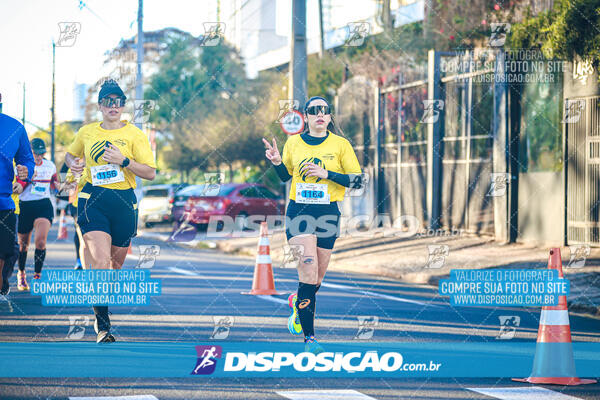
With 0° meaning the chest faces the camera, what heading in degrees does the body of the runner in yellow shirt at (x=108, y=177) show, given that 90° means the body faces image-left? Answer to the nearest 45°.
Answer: approximately 0°

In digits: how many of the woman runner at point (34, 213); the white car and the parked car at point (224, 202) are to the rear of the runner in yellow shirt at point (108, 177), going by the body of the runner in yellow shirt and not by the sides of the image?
3

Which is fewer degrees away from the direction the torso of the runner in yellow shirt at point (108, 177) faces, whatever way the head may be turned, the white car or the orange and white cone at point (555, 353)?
the orange and white cone

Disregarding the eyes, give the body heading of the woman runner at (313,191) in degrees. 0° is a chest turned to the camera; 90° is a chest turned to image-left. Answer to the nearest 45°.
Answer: approximately 0°

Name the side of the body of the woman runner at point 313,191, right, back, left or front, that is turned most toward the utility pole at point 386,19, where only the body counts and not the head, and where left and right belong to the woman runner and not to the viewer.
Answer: back

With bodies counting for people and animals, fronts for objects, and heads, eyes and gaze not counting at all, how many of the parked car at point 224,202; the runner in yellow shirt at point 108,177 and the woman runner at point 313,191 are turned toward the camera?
2

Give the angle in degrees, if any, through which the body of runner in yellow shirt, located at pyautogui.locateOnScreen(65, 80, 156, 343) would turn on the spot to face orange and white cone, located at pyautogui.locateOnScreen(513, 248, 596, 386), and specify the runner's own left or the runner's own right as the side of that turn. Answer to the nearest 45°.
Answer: approximately 45° to the runner's own left

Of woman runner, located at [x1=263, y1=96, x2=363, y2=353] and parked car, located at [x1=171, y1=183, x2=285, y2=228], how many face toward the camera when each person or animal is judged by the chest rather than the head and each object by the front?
1
